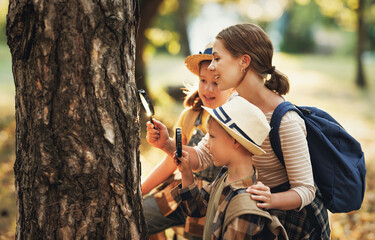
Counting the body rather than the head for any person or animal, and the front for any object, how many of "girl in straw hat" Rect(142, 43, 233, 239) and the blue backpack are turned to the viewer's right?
1

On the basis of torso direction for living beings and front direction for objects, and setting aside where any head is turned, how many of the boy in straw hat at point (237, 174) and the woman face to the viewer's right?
0

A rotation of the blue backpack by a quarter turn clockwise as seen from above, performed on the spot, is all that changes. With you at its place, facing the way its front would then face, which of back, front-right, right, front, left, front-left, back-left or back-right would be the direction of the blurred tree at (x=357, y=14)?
back

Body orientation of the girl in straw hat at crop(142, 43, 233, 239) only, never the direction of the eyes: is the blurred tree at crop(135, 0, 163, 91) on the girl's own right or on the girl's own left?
on the girl's own right

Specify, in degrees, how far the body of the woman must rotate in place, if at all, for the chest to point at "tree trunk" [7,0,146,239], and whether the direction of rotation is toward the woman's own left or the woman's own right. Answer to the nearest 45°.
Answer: approximately 45° to the woman's own left

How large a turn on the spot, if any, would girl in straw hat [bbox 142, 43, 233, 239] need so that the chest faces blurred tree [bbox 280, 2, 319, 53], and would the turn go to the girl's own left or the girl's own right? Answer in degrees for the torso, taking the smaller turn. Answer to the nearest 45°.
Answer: approximately 135° to the girl's own right

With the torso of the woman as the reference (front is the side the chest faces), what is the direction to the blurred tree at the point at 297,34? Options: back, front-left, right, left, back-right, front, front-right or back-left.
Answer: right

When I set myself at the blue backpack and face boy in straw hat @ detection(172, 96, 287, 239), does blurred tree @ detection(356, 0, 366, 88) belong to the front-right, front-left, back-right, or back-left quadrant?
back-right

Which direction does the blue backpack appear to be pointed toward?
to the viewer's right

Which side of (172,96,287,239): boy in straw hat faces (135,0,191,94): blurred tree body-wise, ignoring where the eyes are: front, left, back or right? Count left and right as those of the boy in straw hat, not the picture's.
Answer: right

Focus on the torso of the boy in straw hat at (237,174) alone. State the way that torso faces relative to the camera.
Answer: to the viewer's left

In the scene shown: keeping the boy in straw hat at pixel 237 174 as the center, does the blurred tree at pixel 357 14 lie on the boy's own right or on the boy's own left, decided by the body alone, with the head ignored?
on the boy's own right

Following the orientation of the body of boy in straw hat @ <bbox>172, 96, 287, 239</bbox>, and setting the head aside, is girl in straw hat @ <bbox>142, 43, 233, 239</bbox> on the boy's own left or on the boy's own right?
on the boy's own right

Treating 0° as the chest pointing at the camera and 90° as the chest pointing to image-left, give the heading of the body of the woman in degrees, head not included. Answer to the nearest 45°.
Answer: approximately 90°
